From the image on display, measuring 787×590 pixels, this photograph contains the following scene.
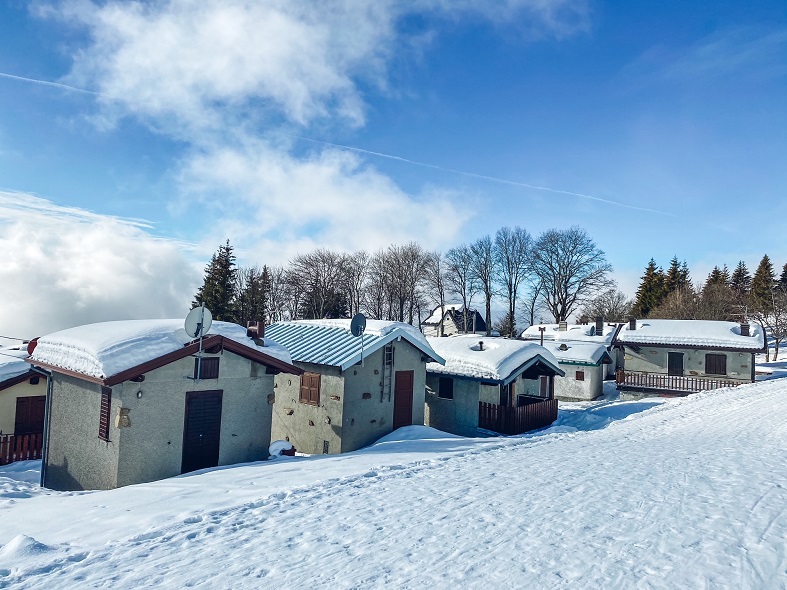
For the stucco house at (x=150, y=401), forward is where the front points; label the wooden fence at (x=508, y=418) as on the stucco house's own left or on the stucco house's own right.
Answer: on the stucco house's own left

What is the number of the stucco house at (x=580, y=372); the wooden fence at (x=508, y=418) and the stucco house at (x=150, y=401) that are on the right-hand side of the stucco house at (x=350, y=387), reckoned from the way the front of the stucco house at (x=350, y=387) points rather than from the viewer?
1

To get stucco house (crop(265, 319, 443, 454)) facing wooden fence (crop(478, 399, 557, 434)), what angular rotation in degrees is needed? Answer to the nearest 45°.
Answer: approximately 90° to its left

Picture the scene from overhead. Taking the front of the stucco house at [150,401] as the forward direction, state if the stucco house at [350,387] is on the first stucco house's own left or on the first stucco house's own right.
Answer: on the first stucco house's own left

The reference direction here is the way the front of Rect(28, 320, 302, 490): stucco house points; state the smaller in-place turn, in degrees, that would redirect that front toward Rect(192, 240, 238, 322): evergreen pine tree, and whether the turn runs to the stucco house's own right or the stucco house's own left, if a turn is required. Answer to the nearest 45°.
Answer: approximately 135° to the stucco house's own left

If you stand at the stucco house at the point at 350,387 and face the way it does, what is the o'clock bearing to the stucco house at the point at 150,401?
the stucco house at the point at 150,401 is roughly at 3 o'clock from the stucco house at the point at 350,387.

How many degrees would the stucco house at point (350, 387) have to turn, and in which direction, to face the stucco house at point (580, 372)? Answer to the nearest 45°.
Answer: approximately 90° to its left

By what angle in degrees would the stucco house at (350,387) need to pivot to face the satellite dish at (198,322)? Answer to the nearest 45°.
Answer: approximately 90° to its right

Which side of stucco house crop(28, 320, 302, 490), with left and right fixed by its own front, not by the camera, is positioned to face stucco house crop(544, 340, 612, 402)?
left
